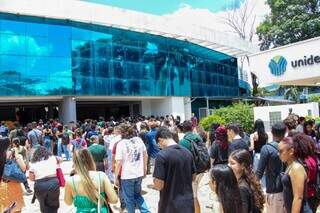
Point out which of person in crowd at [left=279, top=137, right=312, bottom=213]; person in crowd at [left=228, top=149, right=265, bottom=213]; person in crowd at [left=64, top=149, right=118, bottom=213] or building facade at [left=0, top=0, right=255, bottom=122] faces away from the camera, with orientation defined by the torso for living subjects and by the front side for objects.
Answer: person in crowd at [left=64, top=149, right=118, bottom=213]

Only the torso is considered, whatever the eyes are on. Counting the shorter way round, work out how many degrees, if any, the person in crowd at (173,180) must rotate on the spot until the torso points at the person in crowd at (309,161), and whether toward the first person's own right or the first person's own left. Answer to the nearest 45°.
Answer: approximately 135° to the first person's own right

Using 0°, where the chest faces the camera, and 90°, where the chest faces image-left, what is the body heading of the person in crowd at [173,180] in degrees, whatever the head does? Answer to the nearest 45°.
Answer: approximately 135°

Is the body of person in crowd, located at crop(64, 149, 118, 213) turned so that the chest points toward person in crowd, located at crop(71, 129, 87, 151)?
yes

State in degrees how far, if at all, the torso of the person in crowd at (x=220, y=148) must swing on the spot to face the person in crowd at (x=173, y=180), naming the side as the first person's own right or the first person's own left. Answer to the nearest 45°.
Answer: approximately 180°

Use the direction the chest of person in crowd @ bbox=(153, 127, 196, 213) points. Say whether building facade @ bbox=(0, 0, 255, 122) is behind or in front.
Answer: in front

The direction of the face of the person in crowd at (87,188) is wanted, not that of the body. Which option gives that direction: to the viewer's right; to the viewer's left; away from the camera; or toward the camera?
away from the camera

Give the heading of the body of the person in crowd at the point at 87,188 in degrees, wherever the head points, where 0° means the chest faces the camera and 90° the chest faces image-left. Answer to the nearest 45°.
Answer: approximately 180°

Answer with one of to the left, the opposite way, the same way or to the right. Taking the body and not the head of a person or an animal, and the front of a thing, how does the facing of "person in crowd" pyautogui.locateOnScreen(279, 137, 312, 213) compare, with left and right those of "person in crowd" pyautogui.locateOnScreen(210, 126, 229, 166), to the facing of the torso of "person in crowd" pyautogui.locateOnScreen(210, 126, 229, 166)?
to the left

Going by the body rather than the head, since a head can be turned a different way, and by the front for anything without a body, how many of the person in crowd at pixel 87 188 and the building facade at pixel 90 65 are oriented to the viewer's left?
0

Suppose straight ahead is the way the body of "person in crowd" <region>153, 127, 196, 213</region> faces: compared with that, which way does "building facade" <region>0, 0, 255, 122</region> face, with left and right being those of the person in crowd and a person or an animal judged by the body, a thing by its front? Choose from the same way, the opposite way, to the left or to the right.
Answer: the opposite way

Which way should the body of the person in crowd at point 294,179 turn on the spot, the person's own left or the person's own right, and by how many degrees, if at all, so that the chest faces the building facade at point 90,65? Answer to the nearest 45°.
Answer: approximately 45° to the person's own right

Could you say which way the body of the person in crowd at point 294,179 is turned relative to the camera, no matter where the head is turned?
to the viewer's left
